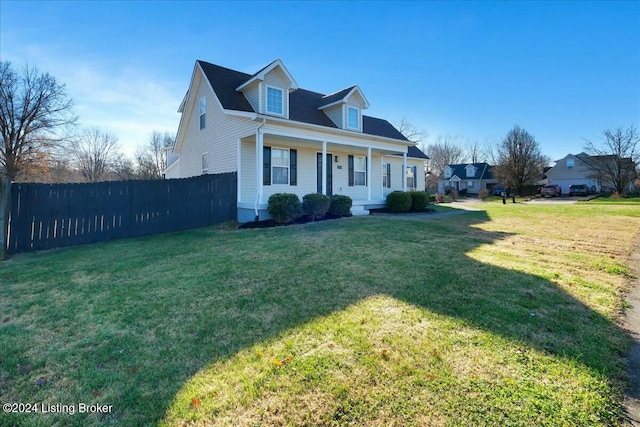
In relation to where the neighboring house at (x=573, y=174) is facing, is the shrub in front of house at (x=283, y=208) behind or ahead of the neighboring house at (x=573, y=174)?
ahead

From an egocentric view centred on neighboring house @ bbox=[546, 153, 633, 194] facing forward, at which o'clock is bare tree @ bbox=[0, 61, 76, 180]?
The bare tree is roughly at 1 o'clock from the neighboring house.

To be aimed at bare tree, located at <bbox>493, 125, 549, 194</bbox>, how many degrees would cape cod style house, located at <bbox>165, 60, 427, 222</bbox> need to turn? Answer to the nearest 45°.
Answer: approximately 90° to its left

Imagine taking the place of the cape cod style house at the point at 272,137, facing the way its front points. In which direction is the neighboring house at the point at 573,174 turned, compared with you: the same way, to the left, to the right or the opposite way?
to the right

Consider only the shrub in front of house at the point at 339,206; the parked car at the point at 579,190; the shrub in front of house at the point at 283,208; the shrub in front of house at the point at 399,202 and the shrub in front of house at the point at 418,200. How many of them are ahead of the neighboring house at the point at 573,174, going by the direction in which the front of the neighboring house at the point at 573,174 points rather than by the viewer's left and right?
5

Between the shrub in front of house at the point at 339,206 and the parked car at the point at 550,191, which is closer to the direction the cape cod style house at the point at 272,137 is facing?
the shrub in front of house

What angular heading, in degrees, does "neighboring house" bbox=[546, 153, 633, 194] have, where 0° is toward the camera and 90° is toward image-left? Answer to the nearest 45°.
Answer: approximately 0°

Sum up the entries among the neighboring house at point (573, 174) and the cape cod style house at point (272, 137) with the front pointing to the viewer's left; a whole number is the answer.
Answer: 0

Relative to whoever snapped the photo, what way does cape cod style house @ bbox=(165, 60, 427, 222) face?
facing the viewer and to the right of the viewer

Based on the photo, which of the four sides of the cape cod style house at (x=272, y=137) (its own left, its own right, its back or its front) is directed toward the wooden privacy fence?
right

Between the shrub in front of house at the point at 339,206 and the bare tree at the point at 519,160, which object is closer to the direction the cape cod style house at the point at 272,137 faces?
the shrub in front of house

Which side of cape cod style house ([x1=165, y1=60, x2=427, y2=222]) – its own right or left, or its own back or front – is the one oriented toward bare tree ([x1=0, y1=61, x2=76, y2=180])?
back
